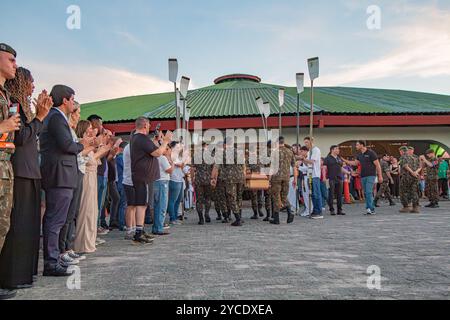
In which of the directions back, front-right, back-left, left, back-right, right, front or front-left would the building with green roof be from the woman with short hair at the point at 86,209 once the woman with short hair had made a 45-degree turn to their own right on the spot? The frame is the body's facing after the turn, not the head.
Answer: left

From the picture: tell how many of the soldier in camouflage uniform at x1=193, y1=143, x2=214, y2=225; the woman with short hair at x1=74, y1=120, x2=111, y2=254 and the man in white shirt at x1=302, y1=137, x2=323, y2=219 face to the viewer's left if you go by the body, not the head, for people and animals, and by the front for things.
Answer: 1

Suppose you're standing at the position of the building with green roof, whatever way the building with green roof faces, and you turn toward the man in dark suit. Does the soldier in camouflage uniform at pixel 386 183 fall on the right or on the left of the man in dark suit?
left

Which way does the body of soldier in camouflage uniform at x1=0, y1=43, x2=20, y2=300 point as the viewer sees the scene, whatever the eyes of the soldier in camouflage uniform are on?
to the viewer's right

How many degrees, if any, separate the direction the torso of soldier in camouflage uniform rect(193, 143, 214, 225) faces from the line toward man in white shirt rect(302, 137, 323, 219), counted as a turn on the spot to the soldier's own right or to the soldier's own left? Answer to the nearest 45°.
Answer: approximately 90° to the soldier's own left

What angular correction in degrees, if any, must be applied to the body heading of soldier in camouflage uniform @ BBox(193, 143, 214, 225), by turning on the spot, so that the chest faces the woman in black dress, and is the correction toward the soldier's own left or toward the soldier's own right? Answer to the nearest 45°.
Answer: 0° — they already face them

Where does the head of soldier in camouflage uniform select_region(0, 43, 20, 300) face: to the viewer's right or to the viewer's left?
to the viewer's right

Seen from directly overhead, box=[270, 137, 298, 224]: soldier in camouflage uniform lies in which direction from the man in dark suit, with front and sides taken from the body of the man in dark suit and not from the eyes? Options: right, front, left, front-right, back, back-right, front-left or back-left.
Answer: front-left

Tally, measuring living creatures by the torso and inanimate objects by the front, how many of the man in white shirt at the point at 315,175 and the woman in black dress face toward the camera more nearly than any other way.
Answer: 0

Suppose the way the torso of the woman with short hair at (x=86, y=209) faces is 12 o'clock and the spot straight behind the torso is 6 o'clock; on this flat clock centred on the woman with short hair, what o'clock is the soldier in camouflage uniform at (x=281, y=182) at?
The soldier in camouflage uniform is roughly at 11 o'clock from the woman with short hair.

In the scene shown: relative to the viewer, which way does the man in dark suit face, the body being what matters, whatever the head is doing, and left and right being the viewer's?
facing to the right of the viewer

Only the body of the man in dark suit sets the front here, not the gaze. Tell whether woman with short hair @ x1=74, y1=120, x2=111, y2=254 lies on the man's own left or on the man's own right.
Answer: on the man's own left

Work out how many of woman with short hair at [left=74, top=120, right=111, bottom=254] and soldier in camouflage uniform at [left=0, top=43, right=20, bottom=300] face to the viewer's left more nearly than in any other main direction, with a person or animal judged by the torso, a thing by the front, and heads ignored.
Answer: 0

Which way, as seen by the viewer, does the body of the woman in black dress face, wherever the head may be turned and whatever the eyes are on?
to the viewer's right

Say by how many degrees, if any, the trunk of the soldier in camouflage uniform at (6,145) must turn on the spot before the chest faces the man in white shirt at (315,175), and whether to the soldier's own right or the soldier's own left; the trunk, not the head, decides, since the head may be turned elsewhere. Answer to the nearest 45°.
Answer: approximately 45° to the soldier's own left

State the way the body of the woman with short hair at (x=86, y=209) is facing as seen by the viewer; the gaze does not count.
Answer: to the viewer's right

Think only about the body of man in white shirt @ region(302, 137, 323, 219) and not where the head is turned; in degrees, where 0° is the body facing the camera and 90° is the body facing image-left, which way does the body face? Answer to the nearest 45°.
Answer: approximately 90°
